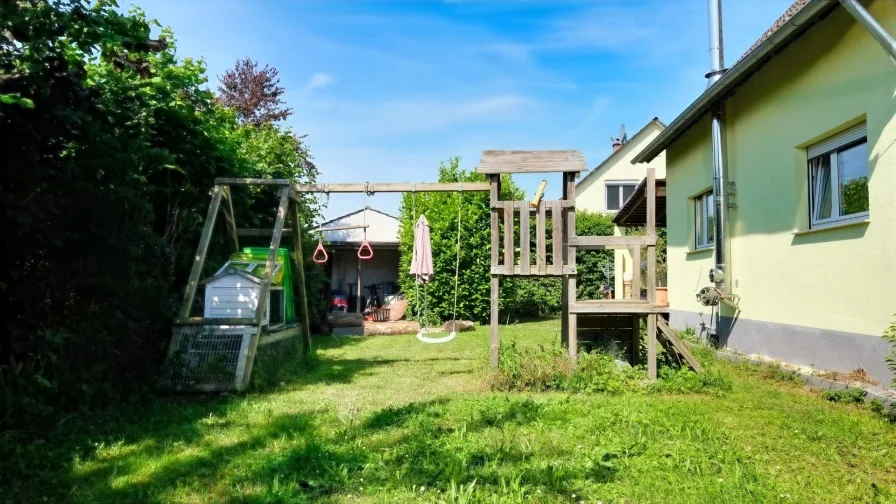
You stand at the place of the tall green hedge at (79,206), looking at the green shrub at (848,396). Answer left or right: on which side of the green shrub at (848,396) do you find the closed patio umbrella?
left

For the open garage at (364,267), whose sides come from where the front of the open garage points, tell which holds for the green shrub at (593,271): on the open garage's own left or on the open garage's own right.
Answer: on the open garage's own left

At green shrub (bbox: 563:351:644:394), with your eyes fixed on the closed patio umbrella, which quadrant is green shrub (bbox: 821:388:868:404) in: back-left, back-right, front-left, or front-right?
back-right

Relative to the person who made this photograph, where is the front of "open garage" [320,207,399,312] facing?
facing the viewer

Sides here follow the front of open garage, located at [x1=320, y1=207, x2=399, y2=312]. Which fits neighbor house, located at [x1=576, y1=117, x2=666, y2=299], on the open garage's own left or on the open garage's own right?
on the open garage's own left

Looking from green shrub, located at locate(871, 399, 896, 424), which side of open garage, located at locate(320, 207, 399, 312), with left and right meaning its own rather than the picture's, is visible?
front

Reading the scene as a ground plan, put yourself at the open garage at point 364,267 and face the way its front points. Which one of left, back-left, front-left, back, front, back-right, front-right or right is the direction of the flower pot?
front-left

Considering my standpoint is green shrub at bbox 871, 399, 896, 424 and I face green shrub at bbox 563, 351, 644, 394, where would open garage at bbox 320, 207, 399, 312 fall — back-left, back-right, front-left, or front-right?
front-right

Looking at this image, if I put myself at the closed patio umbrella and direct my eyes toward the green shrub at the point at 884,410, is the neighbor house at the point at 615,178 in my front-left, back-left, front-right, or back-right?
back-left

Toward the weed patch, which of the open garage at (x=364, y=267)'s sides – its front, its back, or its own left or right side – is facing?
front

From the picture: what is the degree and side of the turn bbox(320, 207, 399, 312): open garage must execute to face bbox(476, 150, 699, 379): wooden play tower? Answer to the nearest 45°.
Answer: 0° — it already faces it

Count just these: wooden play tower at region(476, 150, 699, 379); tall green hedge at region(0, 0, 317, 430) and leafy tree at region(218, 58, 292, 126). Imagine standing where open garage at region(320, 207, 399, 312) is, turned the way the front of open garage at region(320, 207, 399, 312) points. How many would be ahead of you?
2

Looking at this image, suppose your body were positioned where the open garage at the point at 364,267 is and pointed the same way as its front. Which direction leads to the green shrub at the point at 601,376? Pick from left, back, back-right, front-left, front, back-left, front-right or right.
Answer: front

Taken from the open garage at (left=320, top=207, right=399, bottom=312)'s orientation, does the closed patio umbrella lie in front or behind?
in front

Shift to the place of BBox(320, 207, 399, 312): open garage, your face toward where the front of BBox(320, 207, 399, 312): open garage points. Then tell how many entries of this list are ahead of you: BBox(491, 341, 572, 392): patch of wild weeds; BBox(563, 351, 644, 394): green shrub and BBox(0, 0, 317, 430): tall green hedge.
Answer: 3
